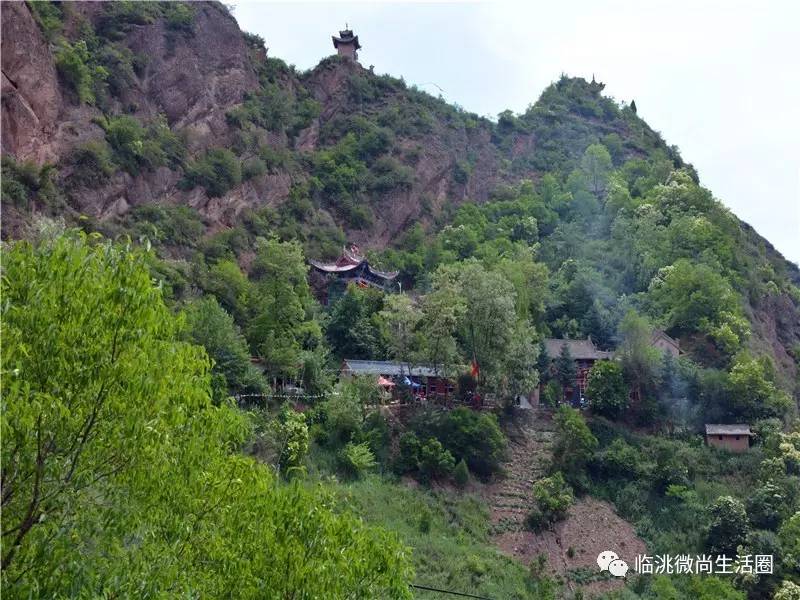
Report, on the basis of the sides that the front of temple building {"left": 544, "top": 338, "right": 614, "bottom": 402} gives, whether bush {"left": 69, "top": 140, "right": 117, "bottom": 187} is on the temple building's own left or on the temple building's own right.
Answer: on the temple building's own right

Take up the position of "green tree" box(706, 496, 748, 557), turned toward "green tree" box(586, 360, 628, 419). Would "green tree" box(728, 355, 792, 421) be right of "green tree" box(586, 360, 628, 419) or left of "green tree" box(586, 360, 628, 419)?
right

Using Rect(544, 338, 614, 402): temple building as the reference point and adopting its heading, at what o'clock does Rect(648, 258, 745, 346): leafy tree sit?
The leafy tree is roughly at 8 o'clock from the temple building.

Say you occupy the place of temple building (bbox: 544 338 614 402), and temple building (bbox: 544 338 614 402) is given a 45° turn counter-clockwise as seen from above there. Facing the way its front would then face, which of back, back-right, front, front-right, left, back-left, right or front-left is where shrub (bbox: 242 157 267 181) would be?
back-right

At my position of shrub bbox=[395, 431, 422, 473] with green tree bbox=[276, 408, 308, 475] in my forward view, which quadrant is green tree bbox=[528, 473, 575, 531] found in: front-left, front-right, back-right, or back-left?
back-left

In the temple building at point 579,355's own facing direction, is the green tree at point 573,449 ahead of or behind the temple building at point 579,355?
ahead

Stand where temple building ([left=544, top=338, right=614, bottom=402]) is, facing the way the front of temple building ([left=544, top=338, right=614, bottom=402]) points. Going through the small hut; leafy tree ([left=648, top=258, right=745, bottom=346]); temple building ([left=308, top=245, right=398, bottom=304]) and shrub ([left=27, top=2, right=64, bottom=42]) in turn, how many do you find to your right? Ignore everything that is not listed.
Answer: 2

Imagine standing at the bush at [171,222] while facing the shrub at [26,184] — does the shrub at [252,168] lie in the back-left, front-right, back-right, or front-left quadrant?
back-right

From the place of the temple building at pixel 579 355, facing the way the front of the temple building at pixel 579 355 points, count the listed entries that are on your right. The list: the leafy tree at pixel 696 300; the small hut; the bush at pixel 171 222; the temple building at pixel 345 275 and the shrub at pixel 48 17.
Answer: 3

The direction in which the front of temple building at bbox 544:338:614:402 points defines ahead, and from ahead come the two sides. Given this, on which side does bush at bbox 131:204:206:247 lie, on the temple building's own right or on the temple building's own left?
on the temple building's own right

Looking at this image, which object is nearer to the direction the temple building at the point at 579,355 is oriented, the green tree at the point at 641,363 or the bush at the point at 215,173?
the green tree

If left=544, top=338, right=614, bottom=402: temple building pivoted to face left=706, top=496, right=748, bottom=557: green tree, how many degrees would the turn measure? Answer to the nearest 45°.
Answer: approximately 45° to its left

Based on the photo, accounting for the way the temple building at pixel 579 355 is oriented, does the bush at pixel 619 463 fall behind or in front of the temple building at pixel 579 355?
in front

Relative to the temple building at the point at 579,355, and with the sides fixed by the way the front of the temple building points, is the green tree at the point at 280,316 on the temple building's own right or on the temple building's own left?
on the temple building's own right

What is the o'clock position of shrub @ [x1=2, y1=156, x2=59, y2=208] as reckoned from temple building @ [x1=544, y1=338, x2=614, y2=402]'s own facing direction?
The shrub is roughly at 2 o'clock from the temple building.

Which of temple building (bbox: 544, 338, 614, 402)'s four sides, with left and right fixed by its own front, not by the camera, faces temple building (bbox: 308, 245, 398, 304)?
right

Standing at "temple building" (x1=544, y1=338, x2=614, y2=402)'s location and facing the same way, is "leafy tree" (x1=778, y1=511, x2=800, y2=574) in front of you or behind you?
in front

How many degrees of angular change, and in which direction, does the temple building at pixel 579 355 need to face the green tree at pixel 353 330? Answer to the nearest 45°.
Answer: approximately 45° to its right

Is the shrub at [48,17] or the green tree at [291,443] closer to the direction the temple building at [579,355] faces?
the green tree

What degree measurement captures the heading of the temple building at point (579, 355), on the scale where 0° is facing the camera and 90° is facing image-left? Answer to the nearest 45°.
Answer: approximately 0°
